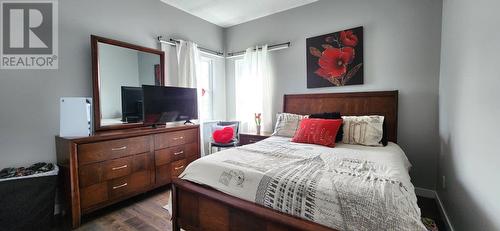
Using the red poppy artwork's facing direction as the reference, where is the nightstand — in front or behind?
in front

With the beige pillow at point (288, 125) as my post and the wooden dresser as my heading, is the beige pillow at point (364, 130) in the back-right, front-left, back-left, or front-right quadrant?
back-left

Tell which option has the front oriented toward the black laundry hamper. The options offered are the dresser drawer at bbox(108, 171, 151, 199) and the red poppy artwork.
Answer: the red poppy artwork

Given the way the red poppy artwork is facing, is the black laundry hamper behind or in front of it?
in front

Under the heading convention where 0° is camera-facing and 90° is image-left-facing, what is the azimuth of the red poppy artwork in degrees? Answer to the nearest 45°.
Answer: approximately 45°

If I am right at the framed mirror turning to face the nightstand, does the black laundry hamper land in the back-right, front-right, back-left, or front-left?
back-right

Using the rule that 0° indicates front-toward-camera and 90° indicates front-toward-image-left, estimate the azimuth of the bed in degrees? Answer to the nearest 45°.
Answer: approximately 45°

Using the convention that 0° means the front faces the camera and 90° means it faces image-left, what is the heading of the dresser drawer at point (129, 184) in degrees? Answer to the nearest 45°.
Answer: approximately 315°

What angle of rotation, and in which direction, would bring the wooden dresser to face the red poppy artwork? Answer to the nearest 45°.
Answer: approximately 45° to its left

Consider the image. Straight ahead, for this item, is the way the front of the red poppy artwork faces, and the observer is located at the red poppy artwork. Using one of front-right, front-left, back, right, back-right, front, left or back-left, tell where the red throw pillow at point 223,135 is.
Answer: front-right

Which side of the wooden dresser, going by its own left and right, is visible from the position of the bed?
front
